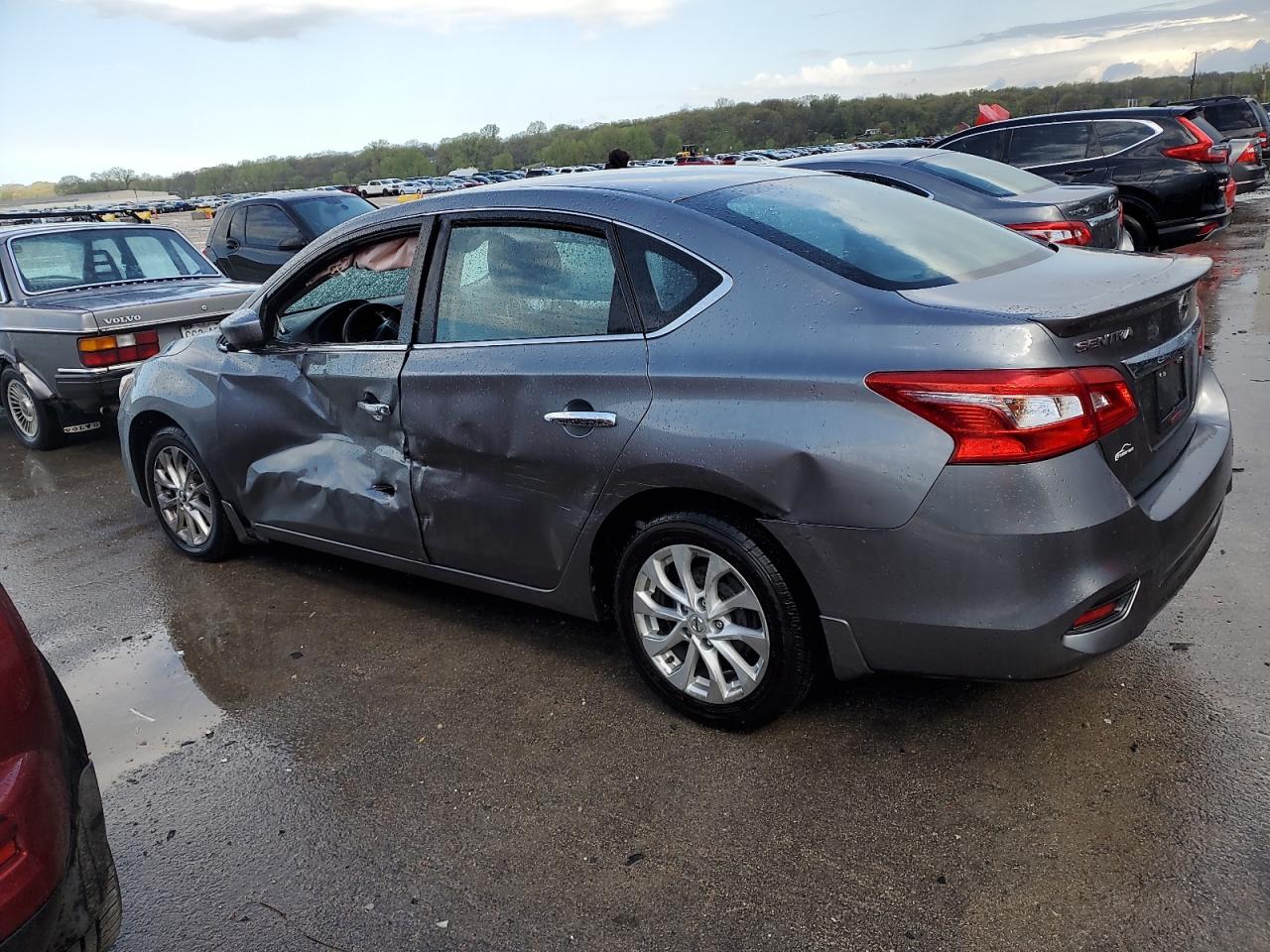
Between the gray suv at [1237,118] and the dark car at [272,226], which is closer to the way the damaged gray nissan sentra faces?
the dark car

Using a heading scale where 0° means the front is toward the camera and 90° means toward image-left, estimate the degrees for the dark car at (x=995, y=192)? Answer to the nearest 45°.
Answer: approximately 135°

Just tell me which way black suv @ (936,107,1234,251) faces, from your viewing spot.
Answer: facing away from the viewer and to the left of the viewer

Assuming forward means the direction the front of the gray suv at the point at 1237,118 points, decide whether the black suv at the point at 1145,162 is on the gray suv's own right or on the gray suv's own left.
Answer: on the gray suv's own left

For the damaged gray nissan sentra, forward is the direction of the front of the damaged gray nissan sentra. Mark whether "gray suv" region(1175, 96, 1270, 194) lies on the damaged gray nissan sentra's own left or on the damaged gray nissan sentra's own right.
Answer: on the damaged gray nissan sentra's own right

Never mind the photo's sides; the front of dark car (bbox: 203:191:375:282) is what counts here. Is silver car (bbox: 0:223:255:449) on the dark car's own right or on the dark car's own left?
on the dark car's own right

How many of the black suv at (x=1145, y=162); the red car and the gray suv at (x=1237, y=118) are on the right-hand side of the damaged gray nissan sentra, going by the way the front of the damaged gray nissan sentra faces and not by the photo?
2

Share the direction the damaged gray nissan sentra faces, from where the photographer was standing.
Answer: facing away from the viewer and to the left of the viewer

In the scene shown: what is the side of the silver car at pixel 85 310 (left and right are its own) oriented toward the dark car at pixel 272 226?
right

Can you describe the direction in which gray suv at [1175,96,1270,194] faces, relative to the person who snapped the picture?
facing away from the viewer and to the left of the viewer

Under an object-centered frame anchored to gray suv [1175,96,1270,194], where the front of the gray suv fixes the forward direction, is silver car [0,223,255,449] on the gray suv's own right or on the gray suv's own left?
on the gray suv's own left

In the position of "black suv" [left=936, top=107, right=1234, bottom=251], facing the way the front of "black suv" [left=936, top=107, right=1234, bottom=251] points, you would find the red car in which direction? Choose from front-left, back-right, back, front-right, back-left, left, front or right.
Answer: back-left

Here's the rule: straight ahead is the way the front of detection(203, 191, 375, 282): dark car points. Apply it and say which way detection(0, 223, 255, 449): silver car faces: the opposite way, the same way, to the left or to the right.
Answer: the opposite way
